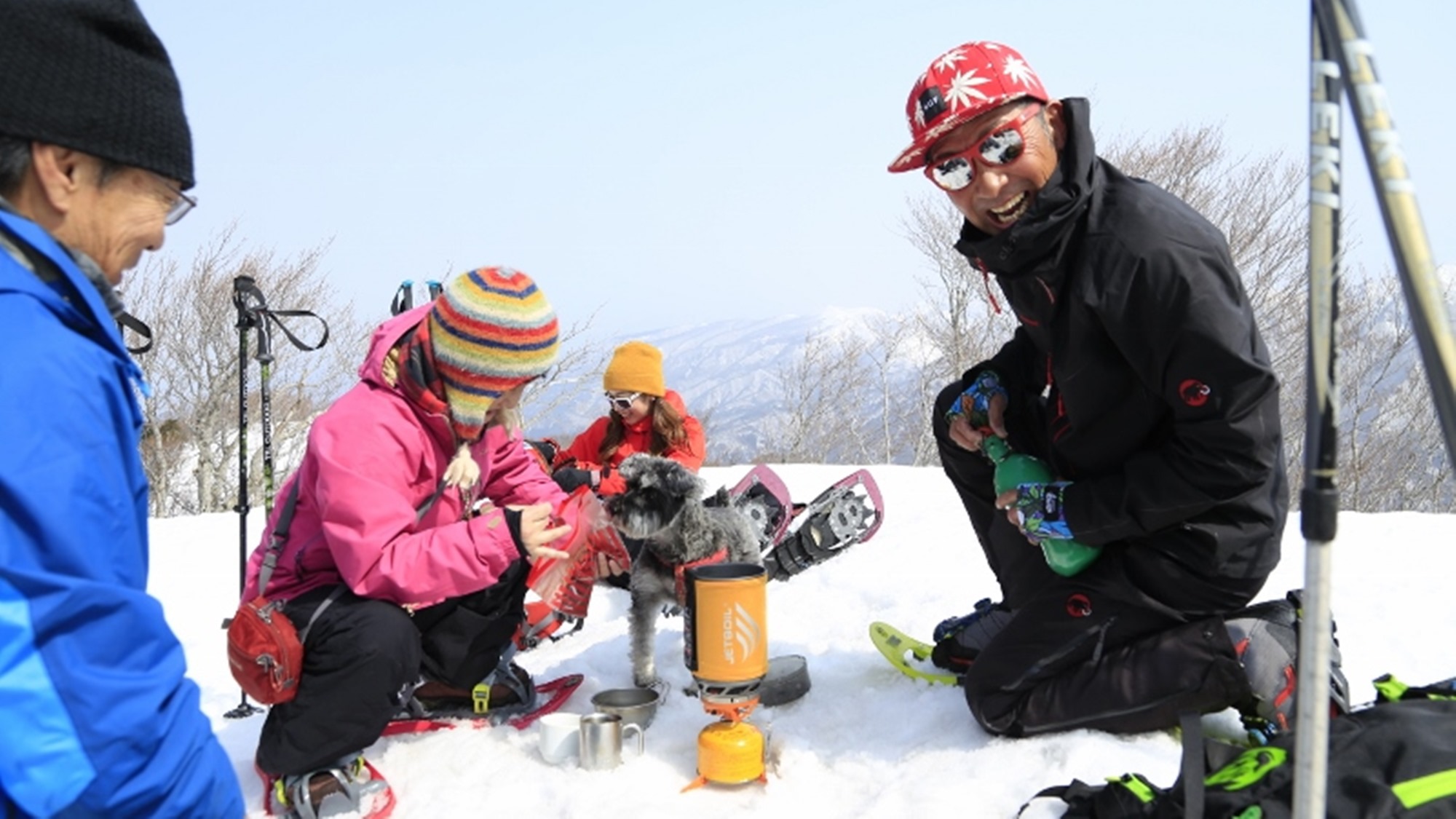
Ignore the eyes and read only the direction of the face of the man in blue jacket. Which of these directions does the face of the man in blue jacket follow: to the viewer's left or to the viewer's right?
to the viewer's right

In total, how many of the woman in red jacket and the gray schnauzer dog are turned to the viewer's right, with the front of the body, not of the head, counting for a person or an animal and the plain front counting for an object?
0

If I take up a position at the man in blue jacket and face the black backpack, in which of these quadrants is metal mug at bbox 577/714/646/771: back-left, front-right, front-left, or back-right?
front-left

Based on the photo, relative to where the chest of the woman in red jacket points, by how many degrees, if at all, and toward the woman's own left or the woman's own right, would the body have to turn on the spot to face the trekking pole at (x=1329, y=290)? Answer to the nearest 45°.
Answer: approximately 45° to the woman's own left

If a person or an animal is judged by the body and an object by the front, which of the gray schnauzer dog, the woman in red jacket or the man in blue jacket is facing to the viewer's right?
the man in blue jacket

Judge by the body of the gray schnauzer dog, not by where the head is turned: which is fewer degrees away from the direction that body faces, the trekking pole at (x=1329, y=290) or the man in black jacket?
the trekking pole

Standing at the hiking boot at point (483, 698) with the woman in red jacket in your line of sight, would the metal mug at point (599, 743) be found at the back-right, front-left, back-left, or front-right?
back-right

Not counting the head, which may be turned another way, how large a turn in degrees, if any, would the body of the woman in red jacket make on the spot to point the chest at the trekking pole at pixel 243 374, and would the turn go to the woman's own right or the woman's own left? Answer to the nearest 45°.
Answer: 0° — they already face it

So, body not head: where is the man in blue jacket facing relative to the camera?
to the viewer's right

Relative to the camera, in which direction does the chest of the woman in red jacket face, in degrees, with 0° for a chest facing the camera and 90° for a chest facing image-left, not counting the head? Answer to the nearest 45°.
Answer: approximately 45°

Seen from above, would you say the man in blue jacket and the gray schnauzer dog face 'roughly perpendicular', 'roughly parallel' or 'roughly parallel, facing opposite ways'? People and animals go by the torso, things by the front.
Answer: roughly parallel, facing opposite ways
